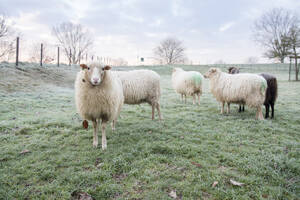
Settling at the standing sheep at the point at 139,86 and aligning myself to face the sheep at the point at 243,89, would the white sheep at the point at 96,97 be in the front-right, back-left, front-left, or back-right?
back-right

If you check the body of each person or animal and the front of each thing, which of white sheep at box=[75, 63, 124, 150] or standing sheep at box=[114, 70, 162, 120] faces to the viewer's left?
the standing sheep

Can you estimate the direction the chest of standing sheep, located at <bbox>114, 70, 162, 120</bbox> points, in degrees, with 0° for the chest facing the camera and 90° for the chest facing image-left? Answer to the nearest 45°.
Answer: approximately 90°

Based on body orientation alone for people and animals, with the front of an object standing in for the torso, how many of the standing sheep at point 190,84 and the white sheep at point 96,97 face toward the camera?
1

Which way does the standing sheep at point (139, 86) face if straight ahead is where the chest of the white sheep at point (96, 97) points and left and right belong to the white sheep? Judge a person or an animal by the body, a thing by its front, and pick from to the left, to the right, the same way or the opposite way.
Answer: to the right

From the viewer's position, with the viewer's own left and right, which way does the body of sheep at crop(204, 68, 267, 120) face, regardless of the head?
facing to the left of the viewer

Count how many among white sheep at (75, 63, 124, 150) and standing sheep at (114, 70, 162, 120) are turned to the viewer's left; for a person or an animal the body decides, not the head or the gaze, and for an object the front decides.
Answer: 1
